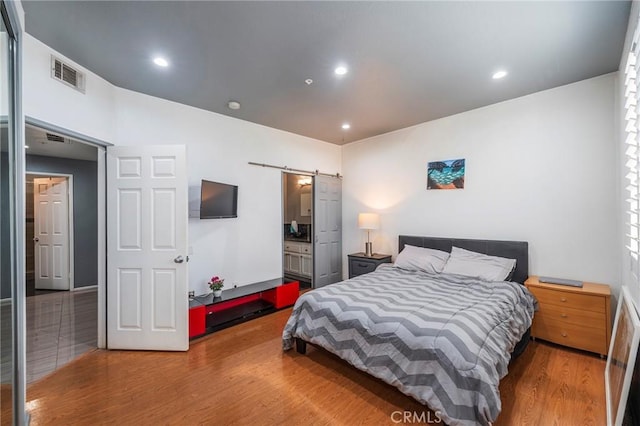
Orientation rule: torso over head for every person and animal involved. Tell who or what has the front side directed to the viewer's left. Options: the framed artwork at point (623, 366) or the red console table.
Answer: the framed artwork

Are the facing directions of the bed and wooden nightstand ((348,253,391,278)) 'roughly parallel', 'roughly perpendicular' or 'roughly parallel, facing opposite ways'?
roughly parallel

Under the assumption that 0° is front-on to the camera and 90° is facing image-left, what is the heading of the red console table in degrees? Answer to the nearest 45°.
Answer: approximately 315°

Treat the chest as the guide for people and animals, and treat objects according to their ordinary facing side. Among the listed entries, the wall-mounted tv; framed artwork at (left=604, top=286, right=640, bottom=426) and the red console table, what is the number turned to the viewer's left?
1

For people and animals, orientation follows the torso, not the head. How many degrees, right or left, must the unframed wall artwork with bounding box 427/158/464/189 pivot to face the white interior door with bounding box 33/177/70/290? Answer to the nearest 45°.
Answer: approximately 45° to its right

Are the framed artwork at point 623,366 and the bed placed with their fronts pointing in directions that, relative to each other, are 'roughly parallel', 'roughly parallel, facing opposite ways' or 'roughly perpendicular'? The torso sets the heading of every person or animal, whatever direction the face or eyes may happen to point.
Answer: roughly perpendicular

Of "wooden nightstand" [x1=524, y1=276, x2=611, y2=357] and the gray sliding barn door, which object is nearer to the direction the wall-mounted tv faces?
the wooden nightstand

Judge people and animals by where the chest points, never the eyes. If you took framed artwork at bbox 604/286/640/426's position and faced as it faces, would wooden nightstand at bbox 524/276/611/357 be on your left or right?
on your right

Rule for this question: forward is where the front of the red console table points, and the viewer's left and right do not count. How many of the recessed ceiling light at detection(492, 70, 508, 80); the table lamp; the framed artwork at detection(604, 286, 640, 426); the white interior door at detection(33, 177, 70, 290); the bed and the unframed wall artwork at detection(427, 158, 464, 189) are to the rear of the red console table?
1

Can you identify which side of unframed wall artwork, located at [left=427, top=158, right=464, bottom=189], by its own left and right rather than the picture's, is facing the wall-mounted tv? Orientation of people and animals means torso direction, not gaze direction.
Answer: front

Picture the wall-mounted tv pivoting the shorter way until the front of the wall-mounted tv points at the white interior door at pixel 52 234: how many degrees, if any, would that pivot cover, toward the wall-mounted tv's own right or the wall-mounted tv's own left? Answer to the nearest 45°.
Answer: approximately 180°

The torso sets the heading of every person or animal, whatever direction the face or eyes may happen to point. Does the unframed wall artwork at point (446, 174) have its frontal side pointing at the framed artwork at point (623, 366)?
no

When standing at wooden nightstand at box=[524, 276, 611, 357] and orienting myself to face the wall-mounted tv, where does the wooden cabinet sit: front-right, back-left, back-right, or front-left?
front-right

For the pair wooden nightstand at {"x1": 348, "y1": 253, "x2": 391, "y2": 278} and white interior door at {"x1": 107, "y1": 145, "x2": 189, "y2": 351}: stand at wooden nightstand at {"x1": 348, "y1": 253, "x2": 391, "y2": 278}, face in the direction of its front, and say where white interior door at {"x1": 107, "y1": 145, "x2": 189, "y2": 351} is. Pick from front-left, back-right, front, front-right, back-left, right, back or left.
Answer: front

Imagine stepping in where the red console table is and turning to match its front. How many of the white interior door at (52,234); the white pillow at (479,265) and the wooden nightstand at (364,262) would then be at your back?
1

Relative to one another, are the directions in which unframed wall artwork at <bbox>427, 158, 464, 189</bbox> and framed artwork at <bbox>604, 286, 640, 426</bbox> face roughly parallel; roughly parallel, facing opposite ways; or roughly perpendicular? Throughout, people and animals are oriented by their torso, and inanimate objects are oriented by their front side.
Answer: roughly perpendicular

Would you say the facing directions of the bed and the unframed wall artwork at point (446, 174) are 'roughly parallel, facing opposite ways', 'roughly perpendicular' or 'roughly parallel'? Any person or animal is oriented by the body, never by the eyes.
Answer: roughly parallel

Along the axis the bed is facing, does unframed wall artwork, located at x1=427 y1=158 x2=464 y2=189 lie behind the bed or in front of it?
behind

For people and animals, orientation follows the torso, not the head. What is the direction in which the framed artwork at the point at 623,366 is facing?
to the viewer's left
